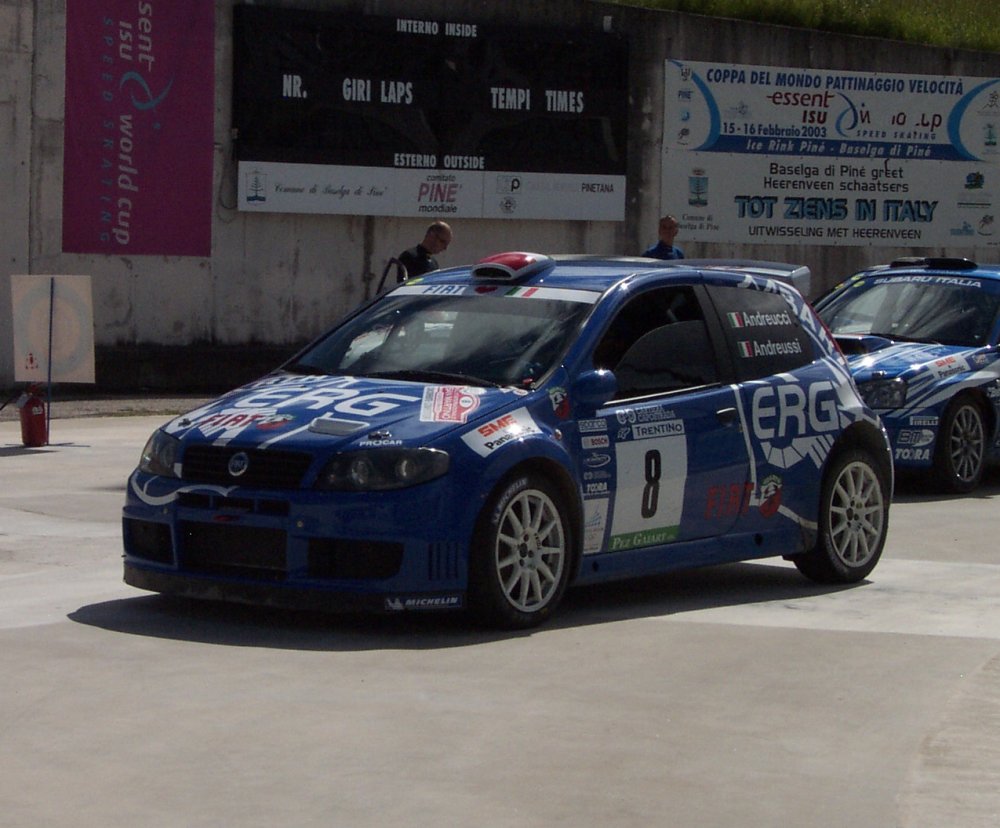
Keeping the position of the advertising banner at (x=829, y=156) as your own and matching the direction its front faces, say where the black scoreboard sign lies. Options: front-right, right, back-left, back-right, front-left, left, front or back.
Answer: front-right

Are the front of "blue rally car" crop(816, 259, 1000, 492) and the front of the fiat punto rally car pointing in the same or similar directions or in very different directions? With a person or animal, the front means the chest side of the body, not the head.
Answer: same or similar directions

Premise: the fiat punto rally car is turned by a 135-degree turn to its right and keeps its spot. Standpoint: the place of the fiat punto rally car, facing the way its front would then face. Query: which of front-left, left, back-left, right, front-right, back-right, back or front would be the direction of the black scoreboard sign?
front

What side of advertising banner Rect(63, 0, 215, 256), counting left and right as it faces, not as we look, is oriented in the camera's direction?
front

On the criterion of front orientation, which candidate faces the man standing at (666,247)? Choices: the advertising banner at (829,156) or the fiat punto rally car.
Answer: the advertising banner

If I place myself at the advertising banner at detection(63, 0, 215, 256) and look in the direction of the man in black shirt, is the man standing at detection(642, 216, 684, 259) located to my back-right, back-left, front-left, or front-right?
front-left

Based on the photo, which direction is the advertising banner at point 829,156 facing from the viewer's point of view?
toward the camera

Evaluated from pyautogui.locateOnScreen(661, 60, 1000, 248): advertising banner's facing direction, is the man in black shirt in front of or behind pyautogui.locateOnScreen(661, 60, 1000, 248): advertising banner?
in front

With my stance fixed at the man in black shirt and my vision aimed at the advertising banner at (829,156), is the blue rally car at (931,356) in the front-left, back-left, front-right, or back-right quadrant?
front-right

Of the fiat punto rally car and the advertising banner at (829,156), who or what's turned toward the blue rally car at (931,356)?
the advertising banner

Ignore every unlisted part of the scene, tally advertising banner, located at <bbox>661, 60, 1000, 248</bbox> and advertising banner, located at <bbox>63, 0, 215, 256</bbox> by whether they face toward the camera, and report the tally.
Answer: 2

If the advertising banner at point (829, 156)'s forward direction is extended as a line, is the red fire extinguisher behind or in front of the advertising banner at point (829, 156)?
in front

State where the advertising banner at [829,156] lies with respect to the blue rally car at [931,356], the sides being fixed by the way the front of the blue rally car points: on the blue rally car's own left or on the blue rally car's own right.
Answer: on the blue rally car's own right

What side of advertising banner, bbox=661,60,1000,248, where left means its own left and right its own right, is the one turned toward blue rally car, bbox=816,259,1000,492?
front

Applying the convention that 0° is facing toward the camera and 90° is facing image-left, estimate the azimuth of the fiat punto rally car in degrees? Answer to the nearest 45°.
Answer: approximately 45°

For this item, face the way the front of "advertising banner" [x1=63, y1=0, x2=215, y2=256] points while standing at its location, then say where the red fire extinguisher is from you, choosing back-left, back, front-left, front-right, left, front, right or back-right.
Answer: front
